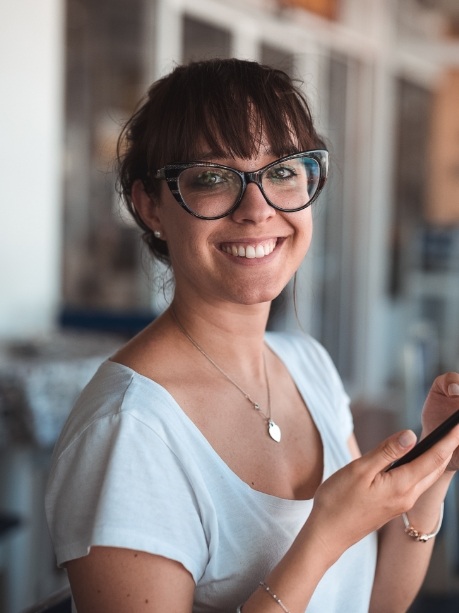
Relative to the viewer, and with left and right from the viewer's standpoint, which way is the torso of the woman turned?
facing the viewer and to the right of the viewer

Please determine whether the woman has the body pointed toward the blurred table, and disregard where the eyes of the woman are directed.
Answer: no
